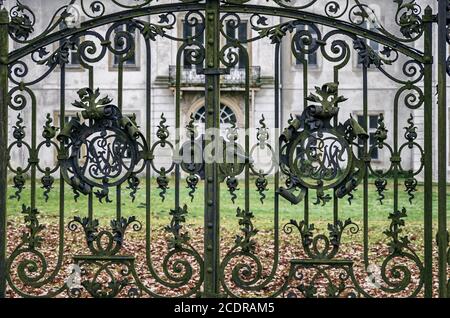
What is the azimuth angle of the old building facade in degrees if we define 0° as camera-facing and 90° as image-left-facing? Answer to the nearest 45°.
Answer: approximately 0°
